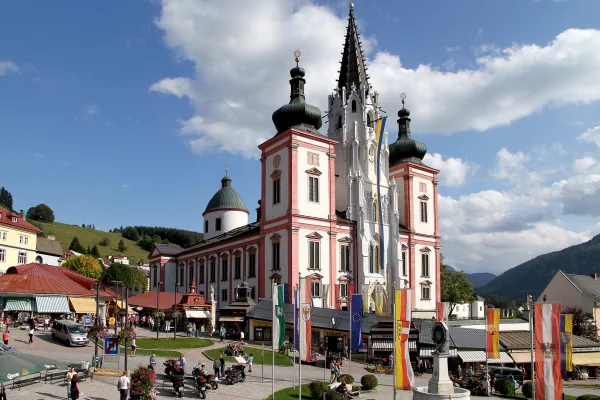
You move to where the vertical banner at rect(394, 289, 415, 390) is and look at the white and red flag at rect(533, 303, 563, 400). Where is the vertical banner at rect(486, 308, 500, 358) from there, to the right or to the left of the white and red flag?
left

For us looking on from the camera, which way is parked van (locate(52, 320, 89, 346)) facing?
facing the viewer and to the right of the viewer

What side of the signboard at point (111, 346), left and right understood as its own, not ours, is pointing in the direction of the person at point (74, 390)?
front

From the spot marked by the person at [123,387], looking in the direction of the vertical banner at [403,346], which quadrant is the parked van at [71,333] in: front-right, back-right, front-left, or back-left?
back-left

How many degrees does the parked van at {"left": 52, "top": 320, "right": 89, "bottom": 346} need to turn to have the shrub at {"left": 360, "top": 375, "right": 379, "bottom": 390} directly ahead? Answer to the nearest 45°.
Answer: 0° — it already faces it

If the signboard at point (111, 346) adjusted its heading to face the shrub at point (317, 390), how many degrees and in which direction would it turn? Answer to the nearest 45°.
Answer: approximately 45° to its left

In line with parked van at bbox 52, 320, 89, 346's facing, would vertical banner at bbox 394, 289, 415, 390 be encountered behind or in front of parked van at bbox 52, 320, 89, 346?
in front

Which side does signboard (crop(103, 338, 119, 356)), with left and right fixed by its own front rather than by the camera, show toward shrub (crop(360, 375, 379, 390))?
left

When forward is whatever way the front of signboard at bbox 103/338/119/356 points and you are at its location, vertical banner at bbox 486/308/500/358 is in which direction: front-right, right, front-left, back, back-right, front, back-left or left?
left

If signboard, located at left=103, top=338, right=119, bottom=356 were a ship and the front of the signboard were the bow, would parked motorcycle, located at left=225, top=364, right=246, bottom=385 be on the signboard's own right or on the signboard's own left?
on the signboard's own left

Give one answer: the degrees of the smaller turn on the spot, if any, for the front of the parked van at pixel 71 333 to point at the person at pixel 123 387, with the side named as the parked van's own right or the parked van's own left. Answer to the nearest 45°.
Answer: approximately 45° to the parked van's own right

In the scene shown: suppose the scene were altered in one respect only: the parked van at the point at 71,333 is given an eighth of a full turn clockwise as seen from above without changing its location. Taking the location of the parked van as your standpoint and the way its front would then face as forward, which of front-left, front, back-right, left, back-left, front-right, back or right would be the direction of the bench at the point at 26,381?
front

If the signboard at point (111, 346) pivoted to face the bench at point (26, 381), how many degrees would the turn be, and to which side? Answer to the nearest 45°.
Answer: approximately 45° to its right
